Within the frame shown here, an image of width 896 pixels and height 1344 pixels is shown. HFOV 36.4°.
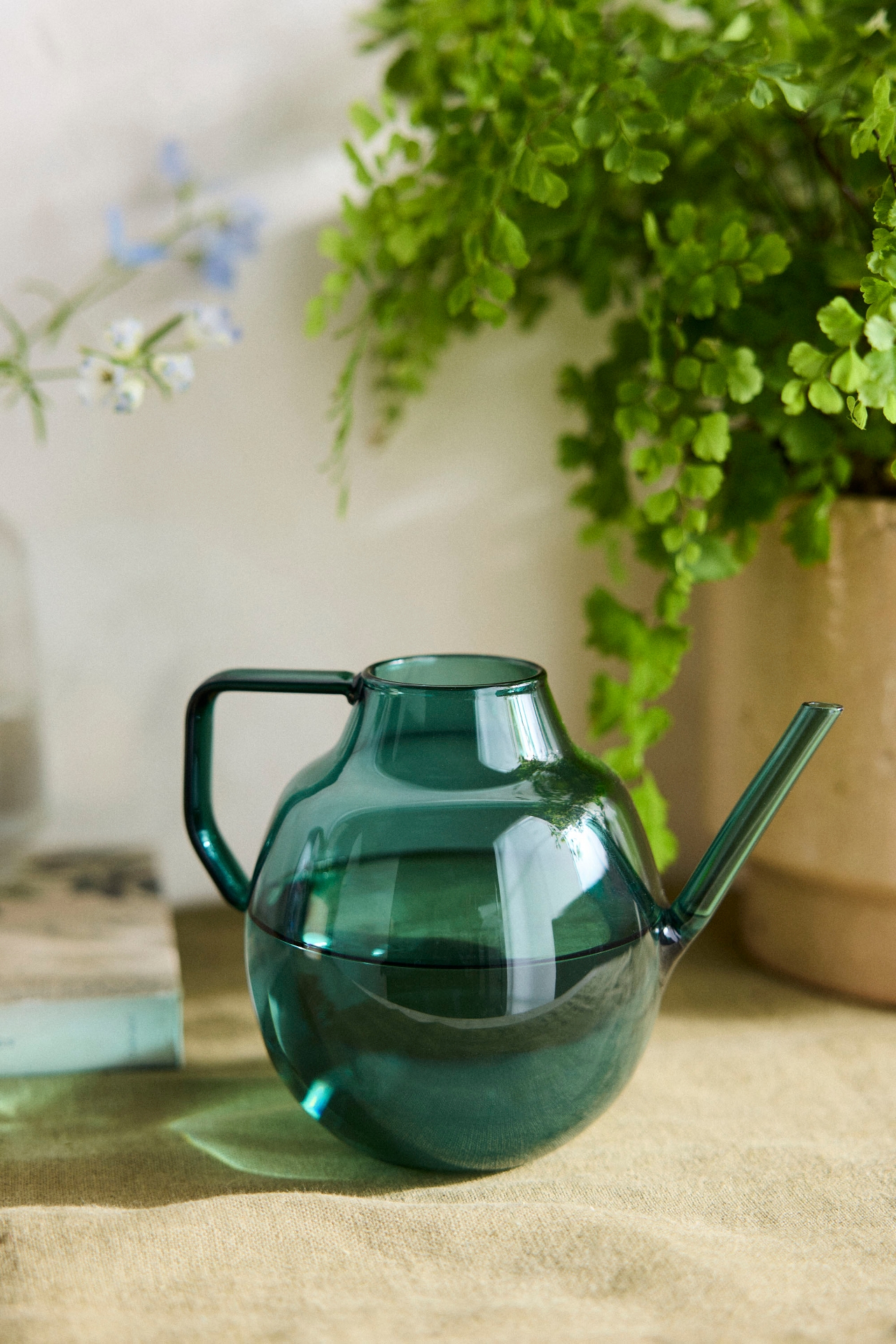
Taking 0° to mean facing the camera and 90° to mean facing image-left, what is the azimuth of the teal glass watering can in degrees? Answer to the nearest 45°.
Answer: approximately 270°
